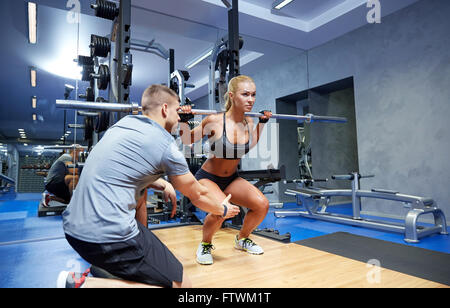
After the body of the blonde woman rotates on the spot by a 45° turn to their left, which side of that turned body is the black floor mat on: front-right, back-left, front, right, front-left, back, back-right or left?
front

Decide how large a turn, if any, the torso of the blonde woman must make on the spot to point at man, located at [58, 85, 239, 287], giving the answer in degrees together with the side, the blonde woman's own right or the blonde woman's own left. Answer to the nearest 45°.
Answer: approximately 90° to the blonde woman's own right

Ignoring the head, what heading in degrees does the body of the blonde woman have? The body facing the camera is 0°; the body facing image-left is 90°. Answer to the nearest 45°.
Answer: approximately 315°

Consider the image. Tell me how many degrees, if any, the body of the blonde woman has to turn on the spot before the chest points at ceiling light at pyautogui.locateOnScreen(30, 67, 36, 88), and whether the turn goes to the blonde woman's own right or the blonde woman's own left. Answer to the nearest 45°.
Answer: approximately 180°

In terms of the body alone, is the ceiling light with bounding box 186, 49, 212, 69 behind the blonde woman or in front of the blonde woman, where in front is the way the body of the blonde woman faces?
behind

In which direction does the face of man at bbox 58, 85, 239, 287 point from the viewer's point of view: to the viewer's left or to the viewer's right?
to the viewer's right

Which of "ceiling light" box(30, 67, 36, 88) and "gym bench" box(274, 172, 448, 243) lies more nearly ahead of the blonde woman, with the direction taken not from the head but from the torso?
the gym bench

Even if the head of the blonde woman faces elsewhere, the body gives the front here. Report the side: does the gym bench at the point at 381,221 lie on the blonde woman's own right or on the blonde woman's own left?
on the blonde woman's own left
